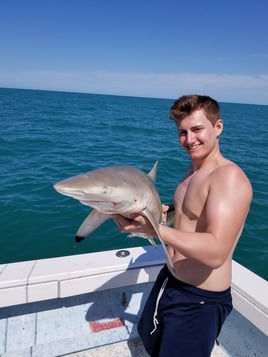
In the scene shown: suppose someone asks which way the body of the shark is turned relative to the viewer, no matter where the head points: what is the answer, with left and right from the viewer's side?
facing the viewer and to the left of the viewer
